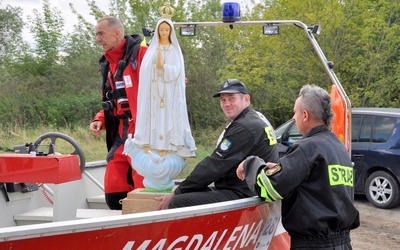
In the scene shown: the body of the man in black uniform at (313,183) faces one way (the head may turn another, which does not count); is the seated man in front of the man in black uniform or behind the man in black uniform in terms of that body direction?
in front

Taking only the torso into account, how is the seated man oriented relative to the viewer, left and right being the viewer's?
facing to the left of the viewer

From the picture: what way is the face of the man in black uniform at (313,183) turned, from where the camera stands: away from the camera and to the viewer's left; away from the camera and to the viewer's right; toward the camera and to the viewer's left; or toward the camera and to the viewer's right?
away from the camera and to the viewer's left

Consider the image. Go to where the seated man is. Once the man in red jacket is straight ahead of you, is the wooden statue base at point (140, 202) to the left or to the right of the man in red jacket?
left

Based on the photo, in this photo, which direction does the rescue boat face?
to the viewer's left

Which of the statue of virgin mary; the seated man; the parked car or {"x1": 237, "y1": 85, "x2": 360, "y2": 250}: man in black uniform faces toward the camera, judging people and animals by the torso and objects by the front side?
the statue of virgin mary

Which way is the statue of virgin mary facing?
toward the camera
